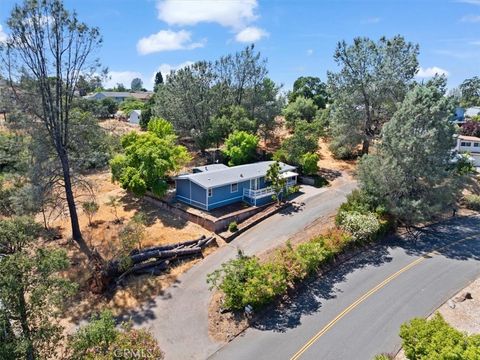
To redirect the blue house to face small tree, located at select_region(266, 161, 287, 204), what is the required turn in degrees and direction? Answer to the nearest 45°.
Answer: approximately 45° to its left

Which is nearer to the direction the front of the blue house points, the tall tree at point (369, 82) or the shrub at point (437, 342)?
the shrub

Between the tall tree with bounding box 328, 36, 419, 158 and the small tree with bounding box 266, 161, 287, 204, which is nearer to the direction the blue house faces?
the small tree

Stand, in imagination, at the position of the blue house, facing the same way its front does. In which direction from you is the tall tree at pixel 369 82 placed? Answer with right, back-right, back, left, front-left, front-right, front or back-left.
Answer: left

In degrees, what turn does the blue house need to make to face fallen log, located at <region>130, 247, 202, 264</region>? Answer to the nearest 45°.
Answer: approximately 90° to its right

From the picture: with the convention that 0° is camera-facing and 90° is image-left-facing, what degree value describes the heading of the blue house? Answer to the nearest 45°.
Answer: approximately 315°

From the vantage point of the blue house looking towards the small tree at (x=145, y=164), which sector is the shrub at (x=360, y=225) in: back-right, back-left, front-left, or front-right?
back-left

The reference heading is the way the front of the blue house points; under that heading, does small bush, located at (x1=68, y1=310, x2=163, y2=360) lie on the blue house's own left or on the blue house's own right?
on the blue house's own right

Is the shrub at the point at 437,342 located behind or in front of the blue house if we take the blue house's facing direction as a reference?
in front

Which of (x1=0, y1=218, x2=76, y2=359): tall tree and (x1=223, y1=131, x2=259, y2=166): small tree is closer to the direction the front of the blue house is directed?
the tall tree

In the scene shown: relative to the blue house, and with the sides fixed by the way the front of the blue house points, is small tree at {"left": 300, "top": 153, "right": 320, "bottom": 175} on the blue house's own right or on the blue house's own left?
on the blue house's own left
